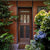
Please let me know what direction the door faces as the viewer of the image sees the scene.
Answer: facing the viewer
